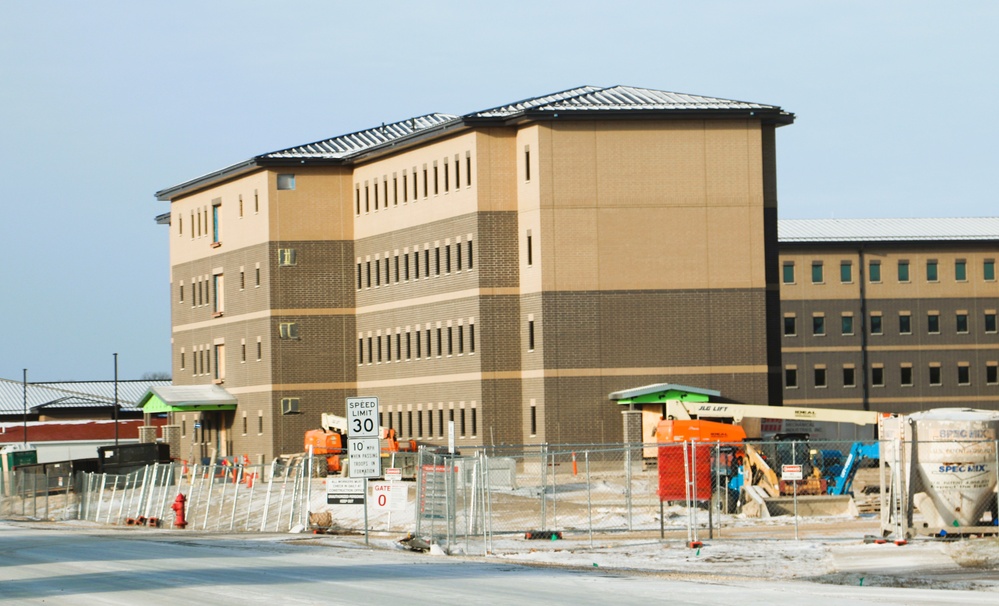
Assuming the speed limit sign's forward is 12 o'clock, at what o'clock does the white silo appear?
The white silo is roughly at 9 o'clock from the speed limit sign.

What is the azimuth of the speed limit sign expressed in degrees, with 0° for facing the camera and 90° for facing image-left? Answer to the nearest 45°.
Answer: approximately 0°

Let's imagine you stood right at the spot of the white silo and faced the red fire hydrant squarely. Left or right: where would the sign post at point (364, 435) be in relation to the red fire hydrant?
left

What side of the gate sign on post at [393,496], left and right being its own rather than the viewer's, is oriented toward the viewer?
front

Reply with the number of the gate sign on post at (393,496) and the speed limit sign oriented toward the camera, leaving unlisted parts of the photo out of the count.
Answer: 2
